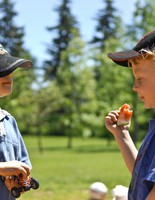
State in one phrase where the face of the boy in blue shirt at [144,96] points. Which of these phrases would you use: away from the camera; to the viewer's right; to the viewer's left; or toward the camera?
to the viewer's left

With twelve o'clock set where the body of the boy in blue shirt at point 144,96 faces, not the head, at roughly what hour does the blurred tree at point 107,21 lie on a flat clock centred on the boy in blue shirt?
The blurred tree is roughly at 3 o'clock from the boy in blue shirt.

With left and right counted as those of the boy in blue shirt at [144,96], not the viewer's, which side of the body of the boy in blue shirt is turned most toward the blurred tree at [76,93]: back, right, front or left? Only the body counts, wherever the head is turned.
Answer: right

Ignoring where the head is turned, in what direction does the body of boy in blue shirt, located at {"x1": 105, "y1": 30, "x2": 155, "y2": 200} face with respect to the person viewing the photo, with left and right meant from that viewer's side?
facing to the left of the viewer

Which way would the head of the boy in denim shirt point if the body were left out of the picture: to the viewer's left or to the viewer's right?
to the viewer's right

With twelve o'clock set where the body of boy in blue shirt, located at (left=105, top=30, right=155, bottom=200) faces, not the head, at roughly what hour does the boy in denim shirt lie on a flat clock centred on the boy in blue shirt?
The boy in denim shirt is roughly at 1 o'clock from the boy in blue shirt.

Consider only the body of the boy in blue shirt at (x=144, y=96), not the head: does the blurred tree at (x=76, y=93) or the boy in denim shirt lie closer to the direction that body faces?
the boy in denim shirt
